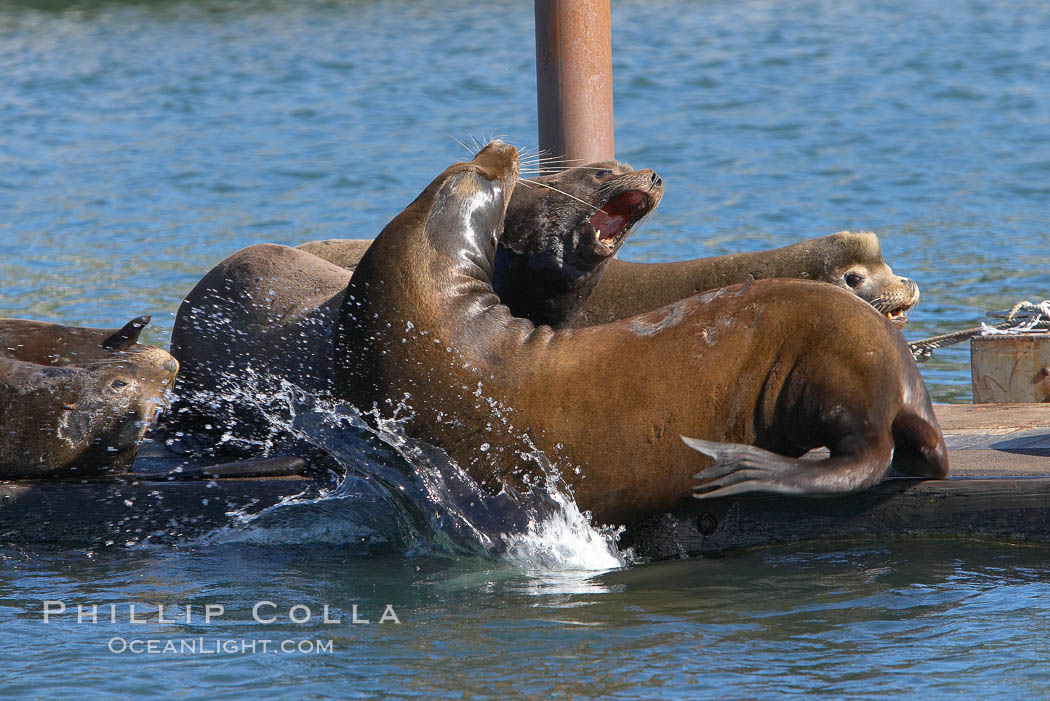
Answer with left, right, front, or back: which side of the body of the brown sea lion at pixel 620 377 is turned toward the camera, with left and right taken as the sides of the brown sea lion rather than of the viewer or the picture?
left

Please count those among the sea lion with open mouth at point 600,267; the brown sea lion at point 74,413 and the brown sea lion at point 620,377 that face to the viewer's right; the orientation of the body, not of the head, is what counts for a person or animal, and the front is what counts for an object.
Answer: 2

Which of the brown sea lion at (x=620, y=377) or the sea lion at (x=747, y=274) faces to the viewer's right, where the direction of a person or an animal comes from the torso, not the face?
the sea lion

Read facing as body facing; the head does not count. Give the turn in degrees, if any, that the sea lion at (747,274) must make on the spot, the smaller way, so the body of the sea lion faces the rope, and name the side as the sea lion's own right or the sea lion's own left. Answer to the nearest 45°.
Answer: approximately 45° to the sea lion's own left

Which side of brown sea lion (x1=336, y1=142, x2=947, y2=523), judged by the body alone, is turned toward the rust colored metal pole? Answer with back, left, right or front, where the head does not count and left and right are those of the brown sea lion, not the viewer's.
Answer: right

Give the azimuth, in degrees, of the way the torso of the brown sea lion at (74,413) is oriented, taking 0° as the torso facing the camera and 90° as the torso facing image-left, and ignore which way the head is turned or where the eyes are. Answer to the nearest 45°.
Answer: approximately 270°

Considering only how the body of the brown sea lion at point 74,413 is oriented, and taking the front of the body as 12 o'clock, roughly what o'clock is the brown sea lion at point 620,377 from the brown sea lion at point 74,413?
the brown sea lion at point 620,377 is roughly at 1 o'clock from the brown sea lion at point 74,413.

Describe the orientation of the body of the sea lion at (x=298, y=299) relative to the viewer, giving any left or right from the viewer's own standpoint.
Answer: facing to the right of the viewer

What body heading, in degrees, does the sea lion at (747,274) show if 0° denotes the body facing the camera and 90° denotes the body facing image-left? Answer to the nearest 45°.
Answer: approximately 270°

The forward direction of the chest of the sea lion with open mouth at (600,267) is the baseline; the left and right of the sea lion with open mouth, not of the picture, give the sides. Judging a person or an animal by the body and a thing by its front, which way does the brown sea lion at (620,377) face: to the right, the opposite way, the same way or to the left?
the opposite way
